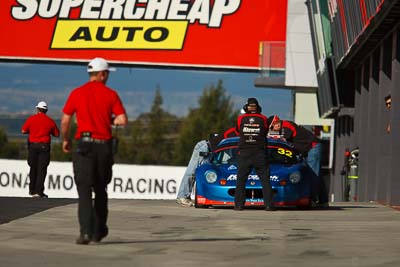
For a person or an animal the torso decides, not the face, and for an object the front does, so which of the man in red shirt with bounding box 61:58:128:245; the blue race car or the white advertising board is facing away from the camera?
the man in red shirt

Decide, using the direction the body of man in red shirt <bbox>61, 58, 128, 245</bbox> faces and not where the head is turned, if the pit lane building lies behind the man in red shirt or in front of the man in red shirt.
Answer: in front

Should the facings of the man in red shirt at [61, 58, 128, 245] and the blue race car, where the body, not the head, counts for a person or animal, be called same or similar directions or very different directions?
very different directions

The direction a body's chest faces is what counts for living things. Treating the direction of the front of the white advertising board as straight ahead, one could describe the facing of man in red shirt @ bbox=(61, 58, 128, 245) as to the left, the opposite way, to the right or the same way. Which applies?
the opposite way

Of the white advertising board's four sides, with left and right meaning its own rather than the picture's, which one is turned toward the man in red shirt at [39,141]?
front

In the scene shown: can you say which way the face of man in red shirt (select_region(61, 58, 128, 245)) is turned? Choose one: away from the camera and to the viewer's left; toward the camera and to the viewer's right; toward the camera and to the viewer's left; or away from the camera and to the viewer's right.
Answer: away from the camera and to the viewer's right

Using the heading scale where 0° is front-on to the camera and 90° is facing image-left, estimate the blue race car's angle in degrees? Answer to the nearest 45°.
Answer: approximately 0°
